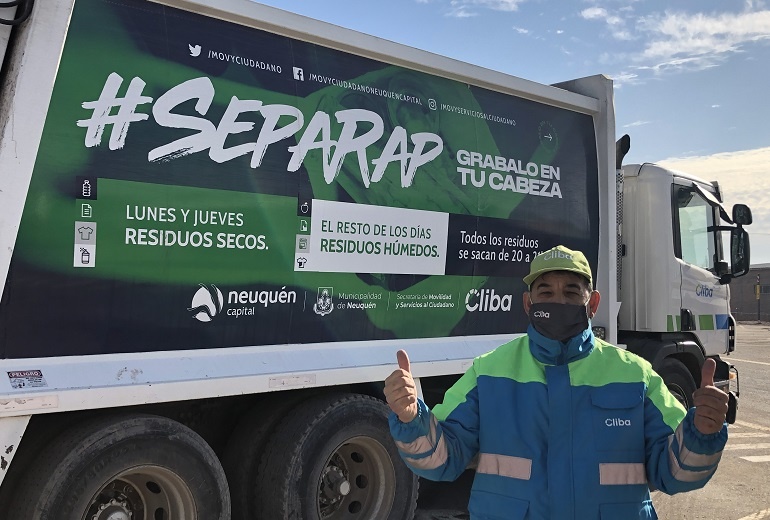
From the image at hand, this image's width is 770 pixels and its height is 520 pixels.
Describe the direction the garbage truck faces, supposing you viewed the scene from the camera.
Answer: facing away from the viewer and to the right of the viewer

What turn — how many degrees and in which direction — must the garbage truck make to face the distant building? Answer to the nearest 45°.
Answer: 0° — it already faces it
